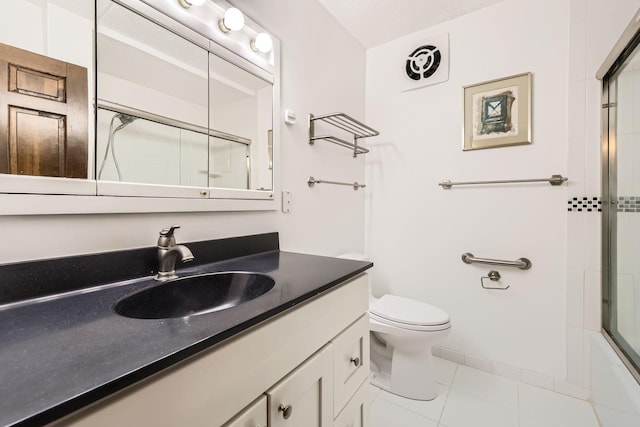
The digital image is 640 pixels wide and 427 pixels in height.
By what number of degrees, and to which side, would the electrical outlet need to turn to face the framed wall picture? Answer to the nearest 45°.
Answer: approximately 45° to its left

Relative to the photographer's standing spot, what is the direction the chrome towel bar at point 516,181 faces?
facing the viewer

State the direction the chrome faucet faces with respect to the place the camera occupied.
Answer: facing the viewer and to the right of the viewer

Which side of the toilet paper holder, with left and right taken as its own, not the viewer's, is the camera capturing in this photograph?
front

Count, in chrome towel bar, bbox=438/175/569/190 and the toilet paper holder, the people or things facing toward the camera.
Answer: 2

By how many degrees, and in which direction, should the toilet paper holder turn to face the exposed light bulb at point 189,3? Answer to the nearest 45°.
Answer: approximately 45° to its right

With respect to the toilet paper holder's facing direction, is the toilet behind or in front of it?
in front

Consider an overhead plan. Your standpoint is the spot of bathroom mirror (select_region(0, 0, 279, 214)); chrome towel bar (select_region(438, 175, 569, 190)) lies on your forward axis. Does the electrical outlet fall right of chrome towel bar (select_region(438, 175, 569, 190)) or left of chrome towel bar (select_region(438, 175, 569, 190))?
left

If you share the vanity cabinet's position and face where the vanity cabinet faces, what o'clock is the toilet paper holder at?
The toilet paper holder is roughly at 10 o'clock from the vanity cabinet.

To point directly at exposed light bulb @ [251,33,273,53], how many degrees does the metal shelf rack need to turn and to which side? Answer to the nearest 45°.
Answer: approximately 90° to its right
